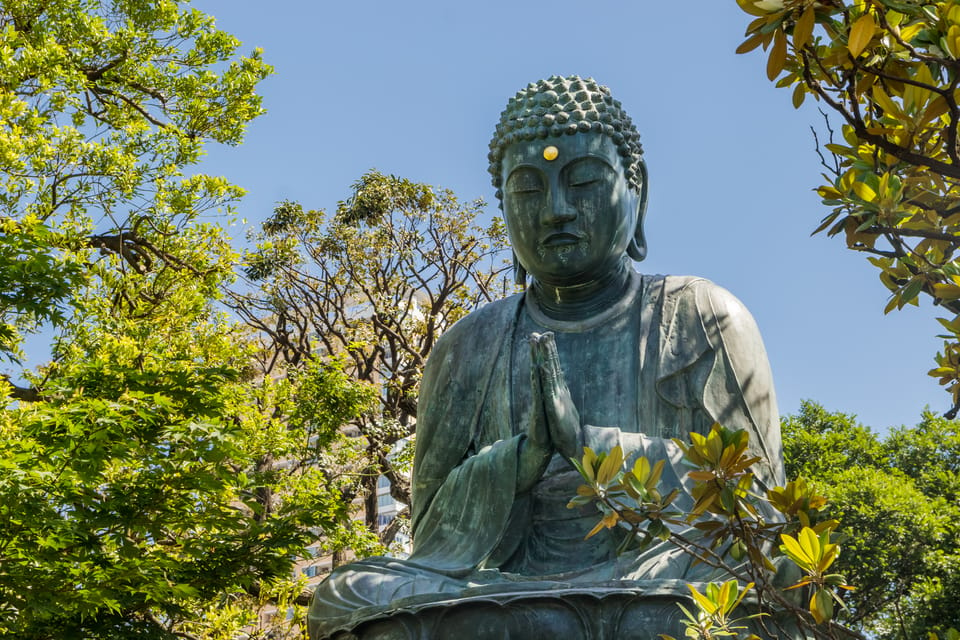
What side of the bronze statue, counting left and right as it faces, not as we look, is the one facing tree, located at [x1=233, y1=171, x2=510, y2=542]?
back

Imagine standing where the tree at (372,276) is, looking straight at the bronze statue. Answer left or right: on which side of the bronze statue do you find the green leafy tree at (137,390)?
right

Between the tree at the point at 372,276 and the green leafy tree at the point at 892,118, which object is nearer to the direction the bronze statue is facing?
the green leafy tree

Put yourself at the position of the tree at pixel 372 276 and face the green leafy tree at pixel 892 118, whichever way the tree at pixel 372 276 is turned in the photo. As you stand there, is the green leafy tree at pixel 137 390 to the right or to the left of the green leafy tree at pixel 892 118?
right

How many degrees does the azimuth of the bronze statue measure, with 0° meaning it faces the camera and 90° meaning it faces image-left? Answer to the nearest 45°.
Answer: approximately 0°

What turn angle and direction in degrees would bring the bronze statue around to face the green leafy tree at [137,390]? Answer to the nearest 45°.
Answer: approximately 135° to its right

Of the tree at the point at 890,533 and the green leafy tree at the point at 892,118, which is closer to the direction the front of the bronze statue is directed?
the green leafy tree
